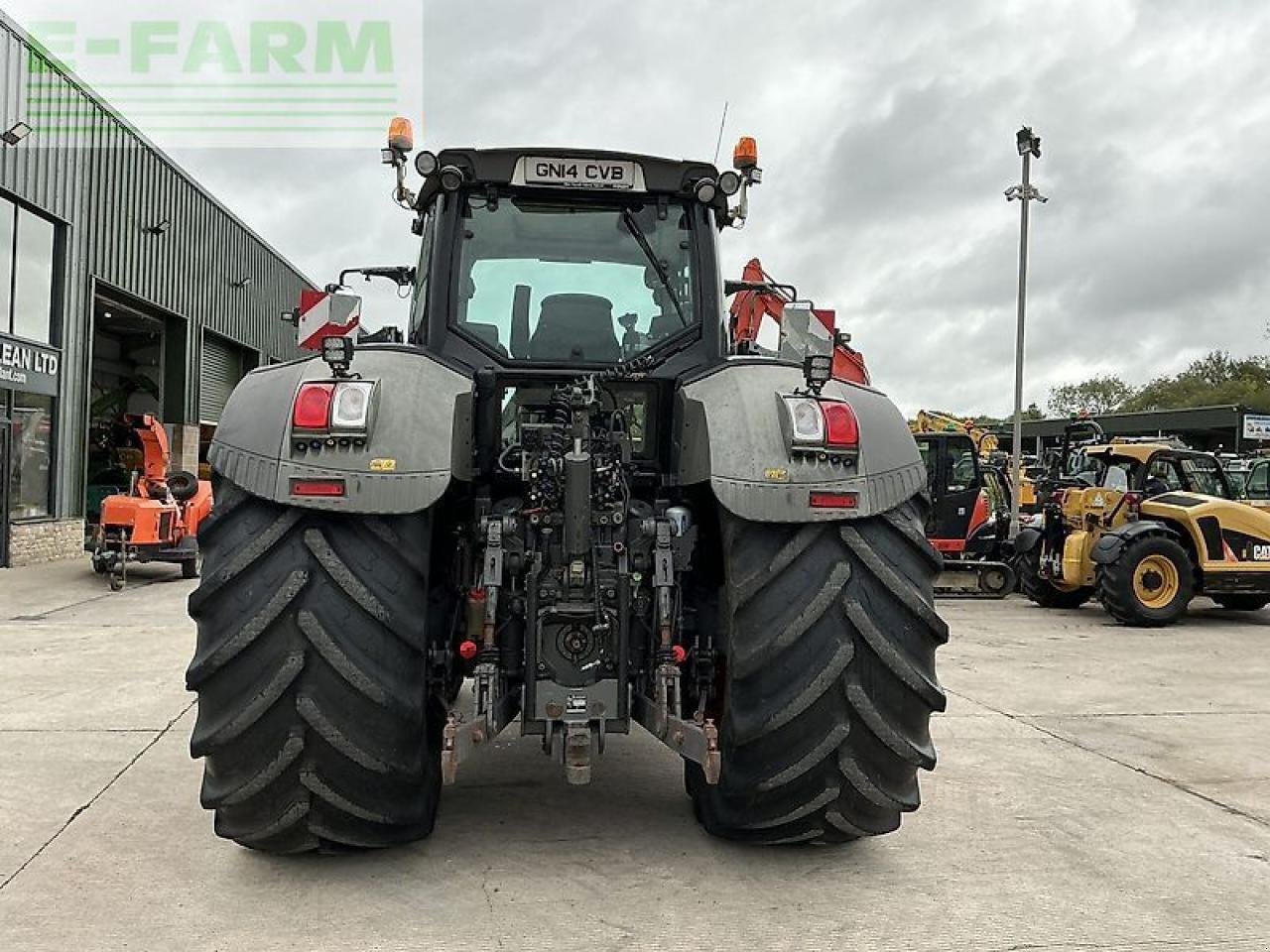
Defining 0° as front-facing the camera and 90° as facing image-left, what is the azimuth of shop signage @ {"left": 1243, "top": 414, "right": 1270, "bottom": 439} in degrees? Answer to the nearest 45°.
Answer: approximately 0°

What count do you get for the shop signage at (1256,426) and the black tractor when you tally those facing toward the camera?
1

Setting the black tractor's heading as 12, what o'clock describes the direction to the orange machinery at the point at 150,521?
The orange machinery is roughly at 11 o'clock from the black tractor.

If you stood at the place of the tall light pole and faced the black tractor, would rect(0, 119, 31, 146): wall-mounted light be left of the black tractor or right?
right

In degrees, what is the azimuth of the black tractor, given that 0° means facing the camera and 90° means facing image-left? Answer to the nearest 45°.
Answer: approximately 180°

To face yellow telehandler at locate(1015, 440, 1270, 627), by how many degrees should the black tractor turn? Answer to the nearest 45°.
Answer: approximately 45° to its right

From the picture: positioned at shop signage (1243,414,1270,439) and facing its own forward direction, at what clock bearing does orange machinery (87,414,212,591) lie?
The orange machinery is roughly at 1 o'clock from the shop signage.

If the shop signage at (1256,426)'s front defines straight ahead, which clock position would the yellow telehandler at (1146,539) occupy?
The yellow telehandler is roughly at 12 o'clock from the shop signage.

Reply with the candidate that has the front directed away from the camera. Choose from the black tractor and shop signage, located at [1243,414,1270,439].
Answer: the black tractor

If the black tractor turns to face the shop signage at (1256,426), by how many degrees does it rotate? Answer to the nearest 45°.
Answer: approximately 45° to its right

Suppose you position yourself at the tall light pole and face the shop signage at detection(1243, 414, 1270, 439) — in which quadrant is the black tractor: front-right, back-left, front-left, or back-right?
back-right

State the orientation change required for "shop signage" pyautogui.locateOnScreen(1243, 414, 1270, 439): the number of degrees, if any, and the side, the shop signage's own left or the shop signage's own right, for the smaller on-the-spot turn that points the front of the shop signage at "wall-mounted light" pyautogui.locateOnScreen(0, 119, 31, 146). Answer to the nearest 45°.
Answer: approximately 45° to the shop signage's own right
